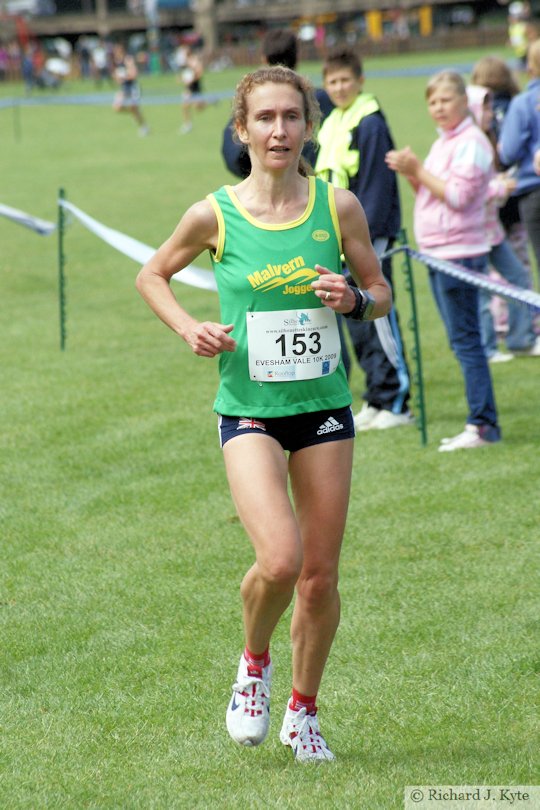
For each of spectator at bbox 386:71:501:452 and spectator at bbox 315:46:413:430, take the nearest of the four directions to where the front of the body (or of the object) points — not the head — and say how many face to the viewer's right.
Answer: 0

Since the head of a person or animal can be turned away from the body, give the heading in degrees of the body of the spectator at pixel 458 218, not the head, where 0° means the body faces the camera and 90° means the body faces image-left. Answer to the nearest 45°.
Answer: approximately 90°

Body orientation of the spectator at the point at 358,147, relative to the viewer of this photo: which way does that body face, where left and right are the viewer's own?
facing the viewer and to the left of the viewer

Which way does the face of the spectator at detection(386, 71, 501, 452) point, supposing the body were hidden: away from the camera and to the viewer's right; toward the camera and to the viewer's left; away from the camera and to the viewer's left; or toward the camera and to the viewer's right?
toward the camera and to the viewer's left
